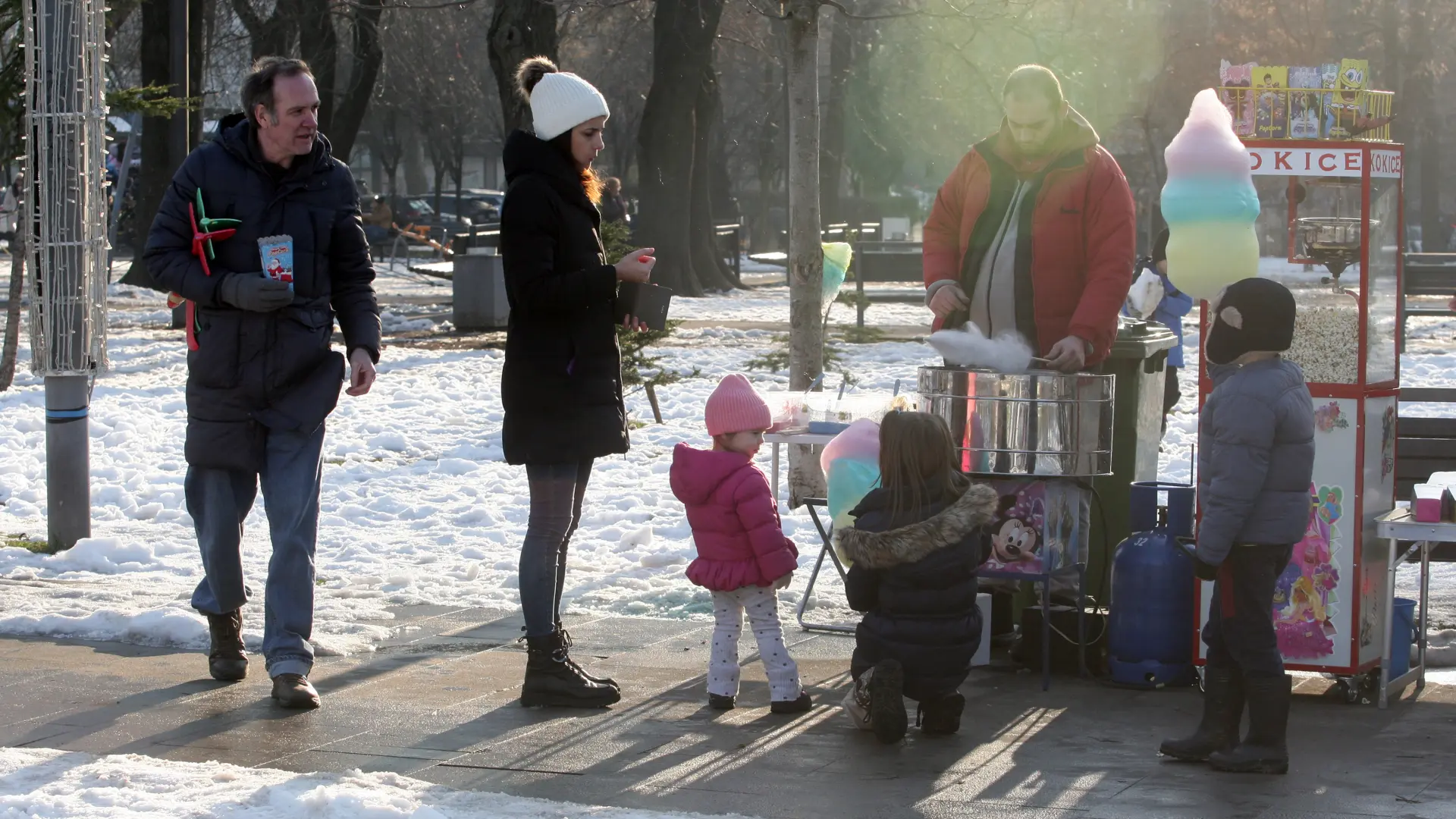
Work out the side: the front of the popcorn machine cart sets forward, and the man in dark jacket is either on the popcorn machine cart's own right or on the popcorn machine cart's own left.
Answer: on the popcorn machine cart's own right

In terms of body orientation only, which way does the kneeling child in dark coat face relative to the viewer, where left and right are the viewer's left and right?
facing away from the viewer

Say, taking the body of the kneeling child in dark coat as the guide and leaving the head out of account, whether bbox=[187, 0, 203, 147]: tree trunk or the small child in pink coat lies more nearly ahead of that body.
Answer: the tree trunk

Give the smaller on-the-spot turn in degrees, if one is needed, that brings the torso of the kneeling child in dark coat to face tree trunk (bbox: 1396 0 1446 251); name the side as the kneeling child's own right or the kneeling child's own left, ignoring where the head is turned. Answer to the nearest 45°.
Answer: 0° — they already face it

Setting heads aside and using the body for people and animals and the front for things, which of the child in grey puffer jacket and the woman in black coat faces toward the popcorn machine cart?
the woman in black coat

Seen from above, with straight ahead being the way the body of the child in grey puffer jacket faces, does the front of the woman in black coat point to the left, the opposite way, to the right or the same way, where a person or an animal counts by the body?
the opposite way

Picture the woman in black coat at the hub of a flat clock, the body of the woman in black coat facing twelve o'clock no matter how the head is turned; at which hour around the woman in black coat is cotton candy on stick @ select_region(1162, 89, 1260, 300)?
The cotton candy on stick is roughly at 12 o'clock from the woman in black coat.

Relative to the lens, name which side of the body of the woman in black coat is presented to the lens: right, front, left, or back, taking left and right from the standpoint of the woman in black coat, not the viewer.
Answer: right

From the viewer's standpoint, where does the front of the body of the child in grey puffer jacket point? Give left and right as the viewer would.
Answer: facing to the left of the viewer

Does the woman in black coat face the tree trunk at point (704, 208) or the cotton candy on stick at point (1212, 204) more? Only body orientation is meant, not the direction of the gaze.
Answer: the cotton candy on stick

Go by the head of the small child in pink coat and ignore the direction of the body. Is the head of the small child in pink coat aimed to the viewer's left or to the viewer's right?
to the viewer's right

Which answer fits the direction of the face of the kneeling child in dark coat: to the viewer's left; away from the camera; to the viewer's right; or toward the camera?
away from the camera
